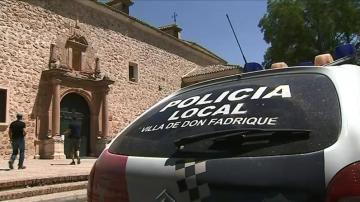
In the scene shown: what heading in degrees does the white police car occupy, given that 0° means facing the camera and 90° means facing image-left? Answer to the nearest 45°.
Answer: approximately 225°

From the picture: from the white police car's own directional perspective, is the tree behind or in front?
in front
